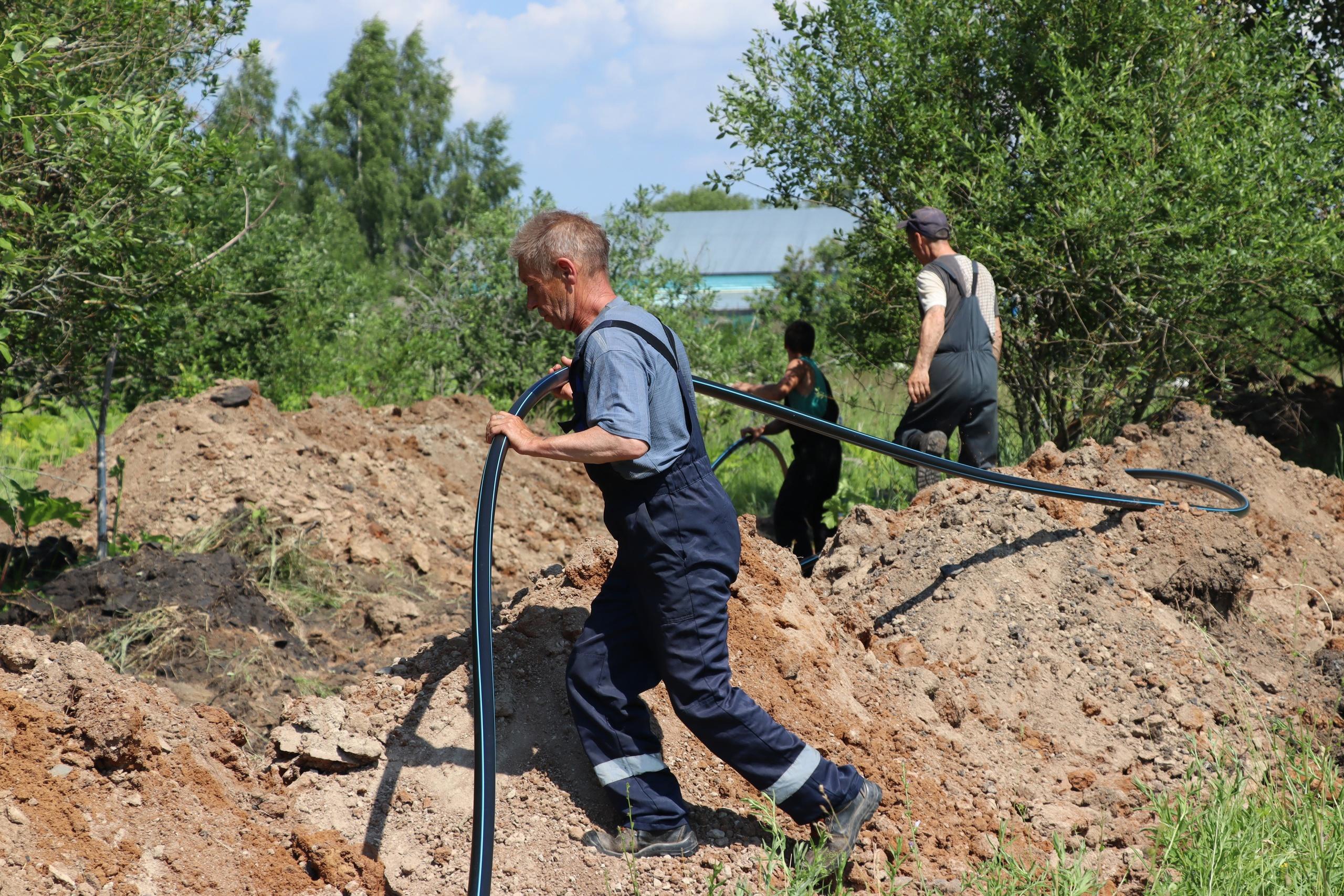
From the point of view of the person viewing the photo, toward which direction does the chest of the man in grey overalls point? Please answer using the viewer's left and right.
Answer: facing away from the viewer and to the left of the viewer

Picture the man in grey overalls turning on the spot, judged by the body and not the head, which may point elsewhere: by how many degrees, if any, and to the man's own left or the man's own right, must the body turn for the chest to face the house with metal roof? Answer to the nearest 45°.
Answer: approximately 45° to the man's own right

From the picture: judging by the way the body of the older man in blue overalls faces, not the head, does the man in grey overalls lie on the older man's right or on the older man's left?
on the older man's right

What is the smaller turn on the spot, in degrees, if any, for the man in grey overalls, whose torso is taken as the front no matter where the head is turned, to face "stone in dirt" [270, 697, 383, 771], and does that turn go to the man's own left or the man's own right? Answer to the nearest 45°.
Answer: approximately 90° to the man's own left

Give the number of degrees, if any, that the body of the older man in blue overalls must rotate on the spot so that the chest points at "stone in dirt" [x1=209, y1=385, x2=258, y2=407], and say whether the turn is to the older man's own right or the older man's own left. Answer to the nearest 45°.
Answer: approximately 45° to the older man's own right

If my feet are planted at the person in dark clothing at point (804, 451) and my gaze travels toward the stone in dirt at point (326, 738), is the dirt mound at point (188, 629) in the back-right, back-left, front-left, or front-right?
front-right

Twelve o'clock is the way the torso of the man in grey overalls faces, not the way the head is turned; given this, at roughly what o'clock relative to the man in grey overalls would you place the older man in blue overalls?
The older man in blue overalls is roughly at 8 o'clock from the man in grey overalls.

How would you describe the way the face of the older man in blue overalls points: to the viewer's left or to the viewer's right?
to the viewer's left

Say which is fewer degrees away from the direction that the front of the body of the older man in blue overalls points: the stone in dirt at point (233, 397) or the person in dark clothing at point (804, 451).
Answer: the stone in dirt

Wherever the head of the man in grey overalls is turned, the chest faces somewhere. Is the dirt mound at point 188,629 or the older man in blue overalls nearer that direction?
the dirt mound

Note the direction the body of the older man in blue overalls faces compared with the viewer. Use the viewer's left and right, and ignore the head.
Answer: facing to the left of the viewer

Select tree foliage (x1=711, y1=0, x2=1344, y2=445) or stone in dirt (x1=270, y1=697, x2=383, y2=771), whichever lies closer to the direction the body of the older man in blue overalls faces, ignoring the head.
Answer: the stone in dirt

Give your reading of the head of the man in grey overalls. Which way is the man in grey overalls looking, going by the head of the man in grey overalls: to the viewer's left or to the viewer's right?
to the viewer's left

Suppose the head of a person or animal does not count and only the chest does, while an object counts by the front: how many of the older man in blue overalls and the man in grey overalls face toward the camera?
0
